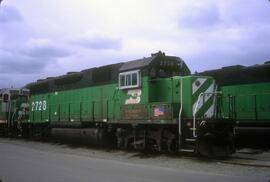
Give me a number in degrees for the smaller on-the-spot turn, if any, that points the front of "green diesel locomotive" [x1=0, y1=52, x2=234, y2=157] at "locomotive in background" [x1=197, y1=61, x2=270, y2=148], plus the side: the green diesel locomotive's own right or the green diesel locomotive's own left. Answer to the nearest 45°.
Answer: approximately 45° to the green diesel locomotive's own left
